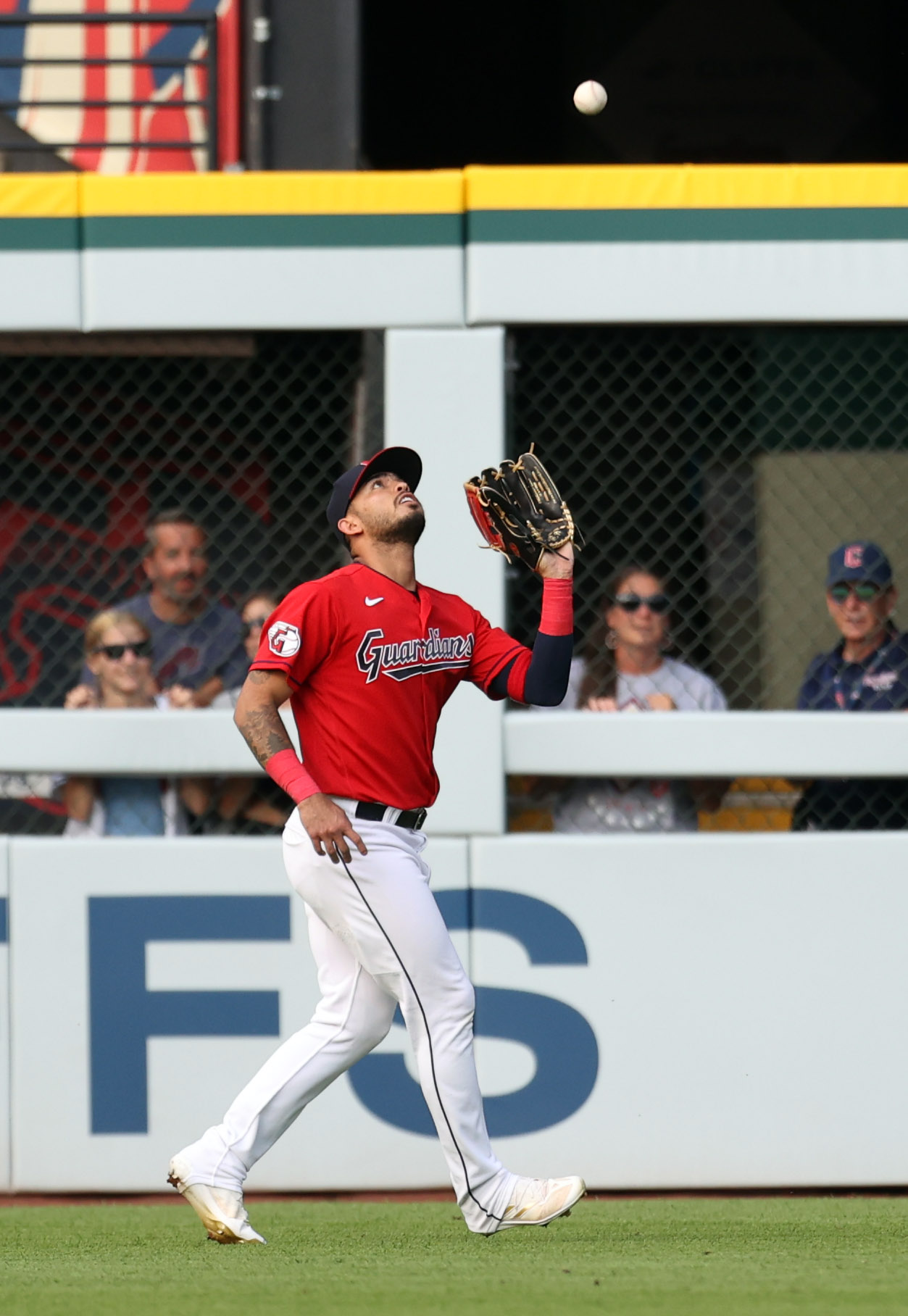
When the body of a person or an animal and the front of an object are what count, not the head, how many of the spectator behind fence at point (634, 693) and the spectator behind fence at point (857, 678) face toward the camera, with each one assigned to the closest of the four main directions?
2

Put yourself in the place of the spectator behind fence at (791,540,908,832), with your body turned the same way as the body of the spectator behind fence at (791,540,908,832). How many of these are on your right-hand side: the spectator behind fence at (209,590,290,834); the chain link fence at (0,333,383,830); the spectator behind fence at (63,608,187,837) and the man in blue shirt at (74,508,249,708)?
4

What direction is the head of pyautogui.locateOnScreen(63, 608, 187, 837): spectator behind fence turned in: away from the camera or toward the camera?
toward the camera

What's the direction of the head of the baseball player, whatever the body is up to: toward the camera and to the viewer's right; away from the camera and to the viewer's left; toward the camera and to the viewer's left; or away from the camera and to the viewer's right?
toward the camera and to the viewer's right

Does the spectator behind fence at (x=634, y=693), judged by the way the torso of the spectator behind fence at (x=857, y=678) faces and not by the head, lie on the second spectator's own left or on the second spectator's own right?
on the second spectator's own right

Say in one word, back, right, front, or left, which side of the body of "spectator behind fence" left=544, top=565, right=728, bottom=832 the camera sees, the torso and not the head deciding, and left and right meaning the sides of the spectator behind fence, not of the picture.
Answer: front

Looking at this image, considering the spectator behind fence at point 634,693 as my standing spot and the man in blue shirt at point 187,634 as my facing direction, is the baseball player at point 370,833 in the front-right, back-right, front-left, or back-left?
front-left

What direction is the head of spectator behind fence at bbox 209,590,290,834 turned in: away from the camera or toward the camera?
toward the camera

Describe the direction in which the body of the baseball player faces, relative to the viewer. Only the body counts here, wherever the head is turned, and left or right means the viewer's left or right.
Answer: facing the viewer and to the right of the viewer

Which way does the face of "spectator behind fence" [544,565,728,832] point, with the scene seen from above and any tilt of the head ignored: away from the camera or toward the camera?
toward the camera

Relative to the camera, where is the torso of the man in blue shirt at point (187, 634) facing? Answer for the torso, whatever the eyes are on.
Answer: toward the camera

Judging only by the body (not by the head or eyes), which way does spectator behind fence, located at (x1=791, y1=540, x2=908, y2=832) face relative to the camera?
toward the camera

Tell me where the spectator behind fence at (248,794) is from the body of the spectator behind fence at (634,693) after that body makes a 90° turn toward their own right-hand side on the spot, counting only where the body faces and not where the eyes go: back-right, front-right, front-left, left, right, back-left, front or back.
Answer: front

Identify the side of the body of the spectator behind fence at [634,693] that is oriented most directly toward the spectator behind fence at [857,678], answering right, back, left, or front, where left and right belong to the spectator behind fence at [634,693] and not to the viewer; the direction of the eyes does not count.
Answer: left

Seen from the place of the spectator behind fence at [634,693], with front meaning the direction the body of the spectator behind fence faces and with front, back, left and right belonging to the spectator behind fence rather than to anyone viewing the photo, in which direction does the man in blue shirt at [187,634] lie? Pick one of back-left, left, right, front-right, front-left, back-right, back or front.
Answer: right
